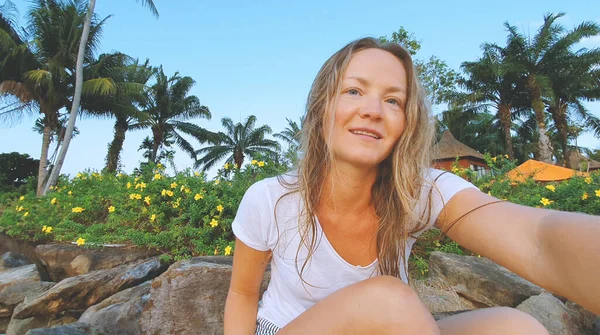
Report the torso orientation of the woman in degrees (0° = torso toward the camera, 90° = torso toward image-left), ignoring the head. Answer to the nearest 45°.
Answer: approximately 315°

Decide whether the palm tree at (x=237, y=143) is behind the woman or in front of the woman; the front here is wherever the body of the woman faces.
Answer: behind

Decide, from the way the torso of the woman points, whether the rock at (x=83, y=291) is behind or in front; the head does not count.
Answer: behind

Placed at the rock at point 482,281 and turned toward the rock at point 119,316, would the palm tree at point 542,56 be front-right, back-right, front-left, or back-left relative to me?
back-right

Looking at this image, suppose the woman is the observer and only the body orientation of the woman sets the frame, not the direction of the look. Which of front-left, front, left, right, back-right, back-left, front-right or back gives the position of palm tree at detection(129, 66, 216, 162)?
back

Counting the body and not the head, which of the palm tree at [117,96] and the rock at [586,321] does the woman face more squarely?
the rock

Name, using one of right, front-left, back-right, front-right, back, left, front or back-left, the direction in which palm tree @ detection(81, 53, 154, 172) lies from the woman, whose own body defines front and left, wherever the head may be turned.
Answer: back

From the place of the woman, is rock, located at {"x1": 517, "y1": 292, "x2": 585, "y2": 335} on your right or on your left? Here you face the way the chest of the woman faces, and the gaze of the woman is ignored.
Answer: on your left
